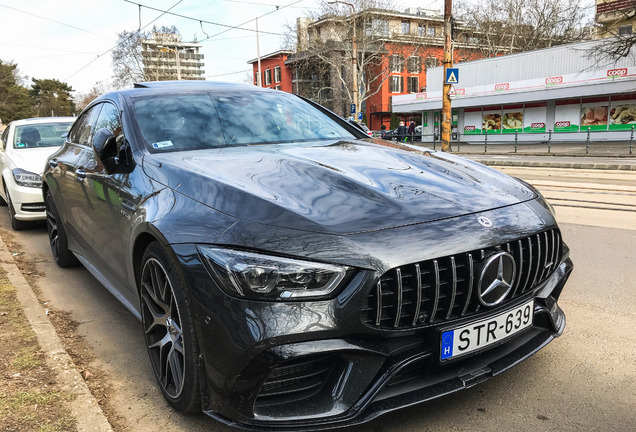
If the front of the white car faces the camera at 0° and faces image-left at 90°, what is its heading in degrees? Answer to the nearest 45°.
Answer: approximately 315°

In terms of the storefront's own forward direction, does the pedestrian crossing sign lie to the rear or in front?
in front

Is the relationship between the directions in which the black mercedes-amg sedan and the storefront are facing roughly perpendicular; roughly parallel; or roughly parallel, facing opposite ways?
roughly perpendicular

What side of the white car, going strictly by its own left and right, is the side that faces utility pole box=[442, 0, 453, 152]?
left

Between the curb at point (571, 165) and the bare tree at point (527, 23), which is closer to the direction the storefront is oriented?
the curb

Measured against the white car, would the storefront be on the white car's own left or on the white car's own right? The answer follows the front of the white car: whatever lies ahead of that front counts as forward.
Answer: on the white car's own left

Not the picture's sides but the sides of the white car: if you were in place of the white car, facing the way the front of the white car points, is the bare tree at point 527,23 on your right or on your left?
on your left

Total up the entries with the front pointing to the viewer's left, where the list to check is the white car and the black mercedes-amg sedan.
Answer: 0

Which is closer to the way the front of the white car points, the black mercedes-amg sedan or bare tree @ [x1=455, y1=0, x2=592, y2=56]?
the black mercedes-amg sedan

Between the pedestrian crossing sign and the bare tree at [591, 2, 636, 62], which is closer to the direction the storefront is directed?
the pedestrian crossing sign

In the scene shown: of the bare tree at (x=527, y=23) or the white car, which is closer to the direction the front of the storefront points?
the white car

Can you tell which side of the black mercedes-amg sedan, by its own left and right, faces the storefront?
left

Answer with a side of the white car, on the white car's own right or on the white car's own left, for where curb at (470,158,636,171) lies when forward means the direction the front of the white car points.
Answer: on the white car's own left

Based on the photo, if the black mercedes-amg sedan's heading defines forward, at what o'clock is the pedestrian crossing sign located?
The pedestrian crossing sign is roughly at 8 o'clock from the black mercedes-amg sedan.
